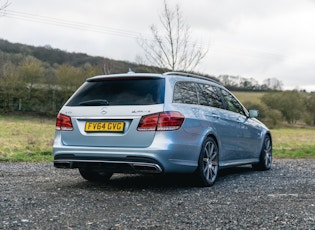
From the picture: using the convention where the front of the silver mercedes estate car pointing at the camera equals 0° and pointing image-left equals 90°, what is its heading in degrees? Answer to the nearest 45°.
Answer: approximately 225°
